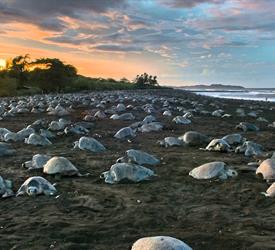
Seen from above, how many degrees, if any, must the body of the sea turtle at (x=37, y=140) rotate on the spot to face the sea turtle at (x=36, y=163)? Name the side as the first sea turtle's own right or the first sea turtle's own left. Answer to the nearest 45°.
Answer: approximately 90° to the first sea turtle's own left

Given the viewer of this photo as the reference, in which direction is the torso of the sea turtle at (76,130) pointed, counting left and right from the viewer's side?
facing to the left of the viewer

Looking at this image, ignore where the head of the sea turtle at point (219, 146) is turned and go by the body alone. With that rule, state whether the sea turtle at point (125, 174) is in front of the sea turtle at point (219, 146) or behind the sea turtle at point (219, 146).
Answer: in front
